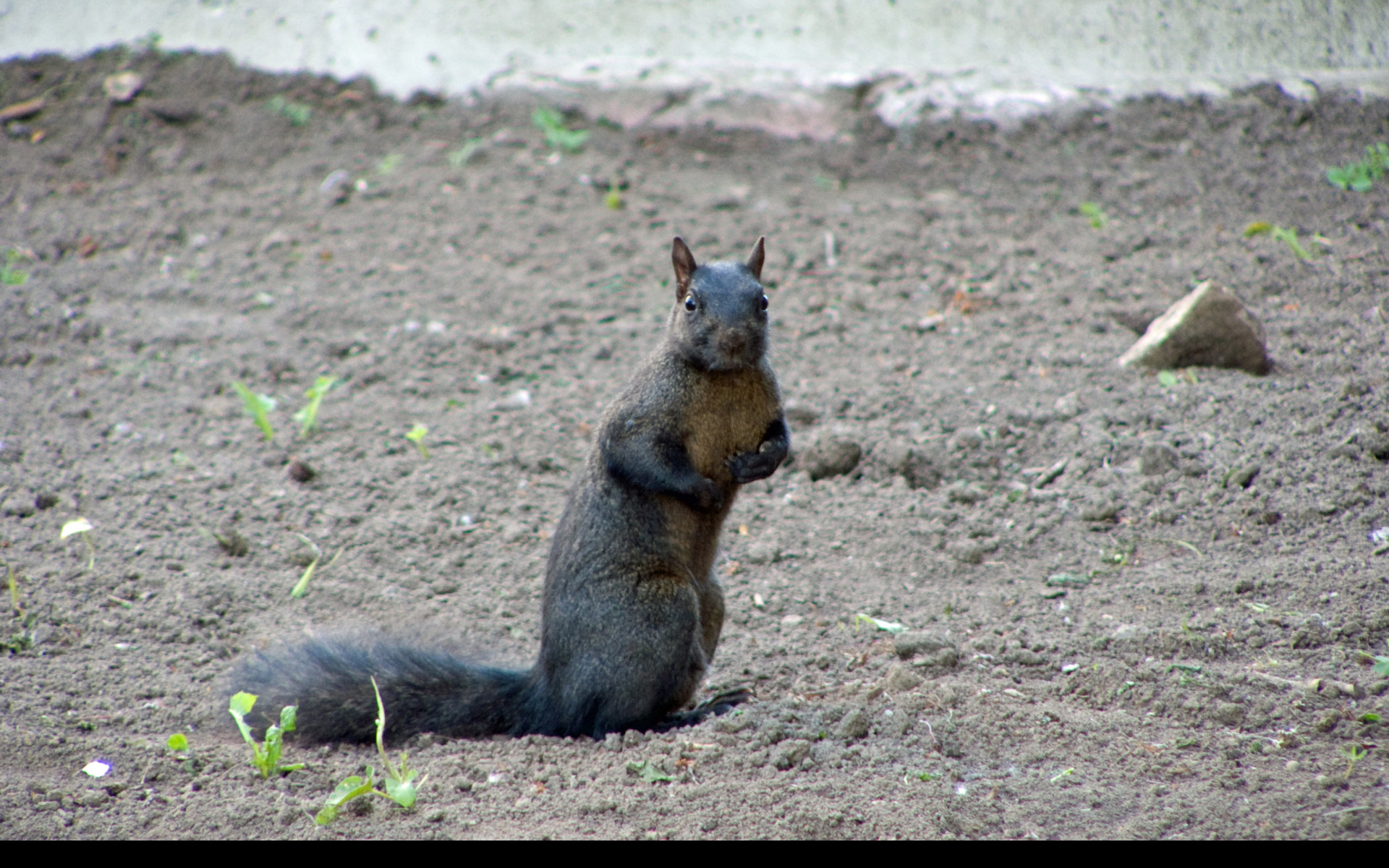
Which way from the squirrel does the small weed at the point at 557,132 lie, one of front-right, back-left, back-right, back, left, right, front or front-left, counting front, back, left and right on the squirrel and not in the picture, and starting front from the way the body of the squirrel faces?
back-left

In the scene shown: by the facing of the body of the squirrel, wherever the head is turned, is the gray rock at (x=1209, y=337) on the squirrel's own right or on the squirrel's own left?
on the squirrel's own left

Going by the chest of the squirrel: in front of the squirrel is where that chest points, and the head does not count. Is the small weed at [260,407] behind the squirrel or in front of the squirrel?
behind

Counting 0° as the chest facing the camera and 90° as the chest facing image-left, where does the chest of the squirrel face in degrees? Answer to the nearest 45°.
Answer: approximately 315°

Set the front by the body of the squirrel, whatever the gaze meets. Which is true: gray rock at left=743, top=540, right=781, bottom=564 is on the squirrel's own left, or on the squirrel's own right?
on the squirrel's own left

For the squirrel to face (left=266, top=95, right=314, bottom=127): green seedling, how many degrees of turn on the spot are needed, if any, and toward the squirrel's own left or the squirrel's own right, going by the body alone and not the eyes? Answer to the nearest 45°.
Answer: approximately 135° to the squirrel's own left

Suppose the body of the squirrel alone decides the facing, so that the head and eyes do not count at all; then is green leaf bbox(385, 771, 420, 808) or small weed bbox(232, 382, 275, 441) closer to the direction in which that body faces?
the green leaf

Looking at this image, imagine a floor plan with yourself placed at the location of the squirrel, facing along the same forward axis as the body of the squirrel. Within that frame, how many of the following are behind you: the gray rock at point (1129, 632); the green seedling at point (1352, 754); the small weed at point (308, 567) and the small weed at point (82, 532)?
2

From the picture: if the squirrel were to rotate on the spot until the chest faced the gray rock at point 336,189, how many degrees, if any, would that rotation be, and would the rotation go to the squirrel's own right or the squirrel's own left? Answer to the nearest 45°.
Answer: approximately 135° to the squirrel's own left
